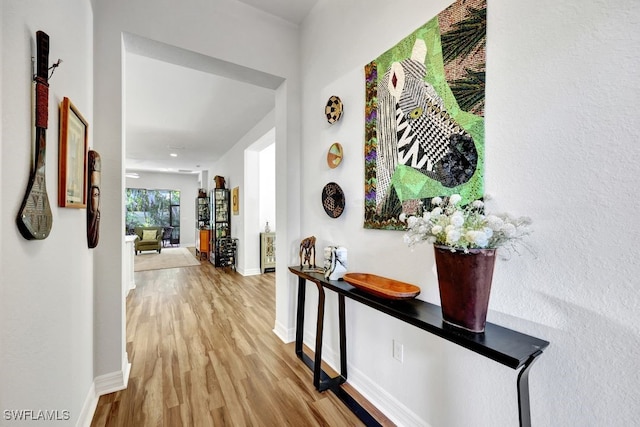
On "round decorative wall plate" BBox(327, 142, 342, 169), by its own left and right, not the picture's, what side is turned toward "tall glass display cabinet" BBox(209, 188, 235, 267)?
right

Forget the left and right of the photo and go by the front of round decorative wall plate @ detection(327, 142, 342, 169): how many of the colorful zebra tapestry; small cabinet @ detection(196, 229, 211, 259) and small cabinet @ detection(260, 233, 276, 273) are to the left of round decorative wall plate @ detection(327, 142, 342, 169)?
1

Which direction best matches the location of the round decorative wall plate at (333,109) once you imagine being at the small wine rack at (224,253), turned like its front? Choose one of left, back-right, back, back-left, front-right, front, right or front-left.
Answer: front-left

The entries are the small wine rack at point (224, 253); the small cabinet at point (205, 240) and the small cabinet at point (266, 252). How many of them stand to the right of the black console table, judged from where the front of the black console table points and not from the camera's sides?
3

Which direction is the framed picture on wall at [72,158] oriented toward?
to the viewer's right

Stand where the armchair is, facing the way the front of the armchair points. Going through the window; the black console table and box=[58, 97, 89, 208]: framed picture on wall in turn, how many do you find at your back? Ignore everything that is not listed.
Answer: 1

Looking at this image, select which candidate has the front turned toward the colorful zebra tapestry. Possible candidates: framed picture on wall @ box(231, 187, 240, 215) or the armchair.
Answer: the armchair

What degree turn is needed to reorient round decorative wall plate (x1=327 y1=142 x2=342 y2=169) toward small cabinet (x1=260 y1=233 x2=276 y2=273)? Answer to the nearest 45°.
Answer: approximately 90° to its right

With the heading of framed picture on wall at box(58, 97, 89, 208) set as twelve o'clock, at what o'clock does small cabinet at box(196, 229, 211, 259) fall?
The small cabinet is roughly at 10 o'clock from the framed picture on wall.

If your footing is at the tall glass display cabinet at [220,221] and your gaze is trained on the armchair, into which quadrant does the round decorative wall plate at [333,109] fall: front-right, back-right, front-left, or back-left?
back-left

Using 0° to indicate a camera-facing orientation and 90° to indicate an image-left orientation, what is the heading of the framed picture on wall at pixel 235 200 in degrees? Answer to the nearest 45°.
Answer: approximately 90°
